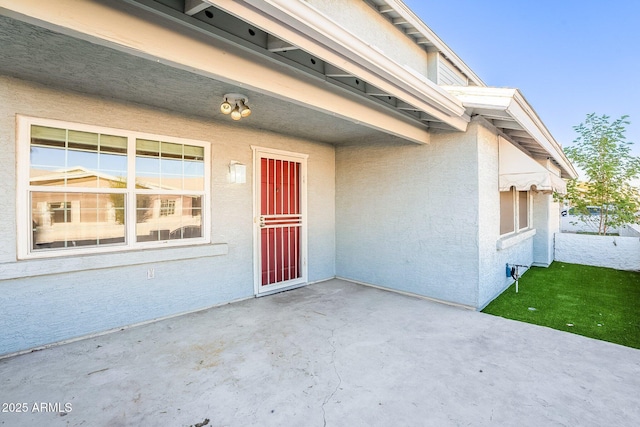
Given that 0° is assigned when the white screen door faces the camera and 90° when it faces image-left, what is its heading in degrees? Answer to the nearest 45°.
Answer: approximately 315°

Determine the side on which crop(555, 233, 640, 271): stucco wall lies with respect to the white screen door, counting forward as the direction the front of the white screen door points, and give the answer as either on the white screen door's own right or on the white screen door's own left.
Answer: on the white screen door's own left

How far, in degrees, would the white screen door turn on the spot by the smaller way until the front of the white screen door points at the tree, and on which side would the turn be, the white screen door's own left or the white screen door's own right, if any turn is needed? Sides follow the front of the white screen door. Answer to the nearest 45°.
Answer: approximately 45° to the white screen door's own left
